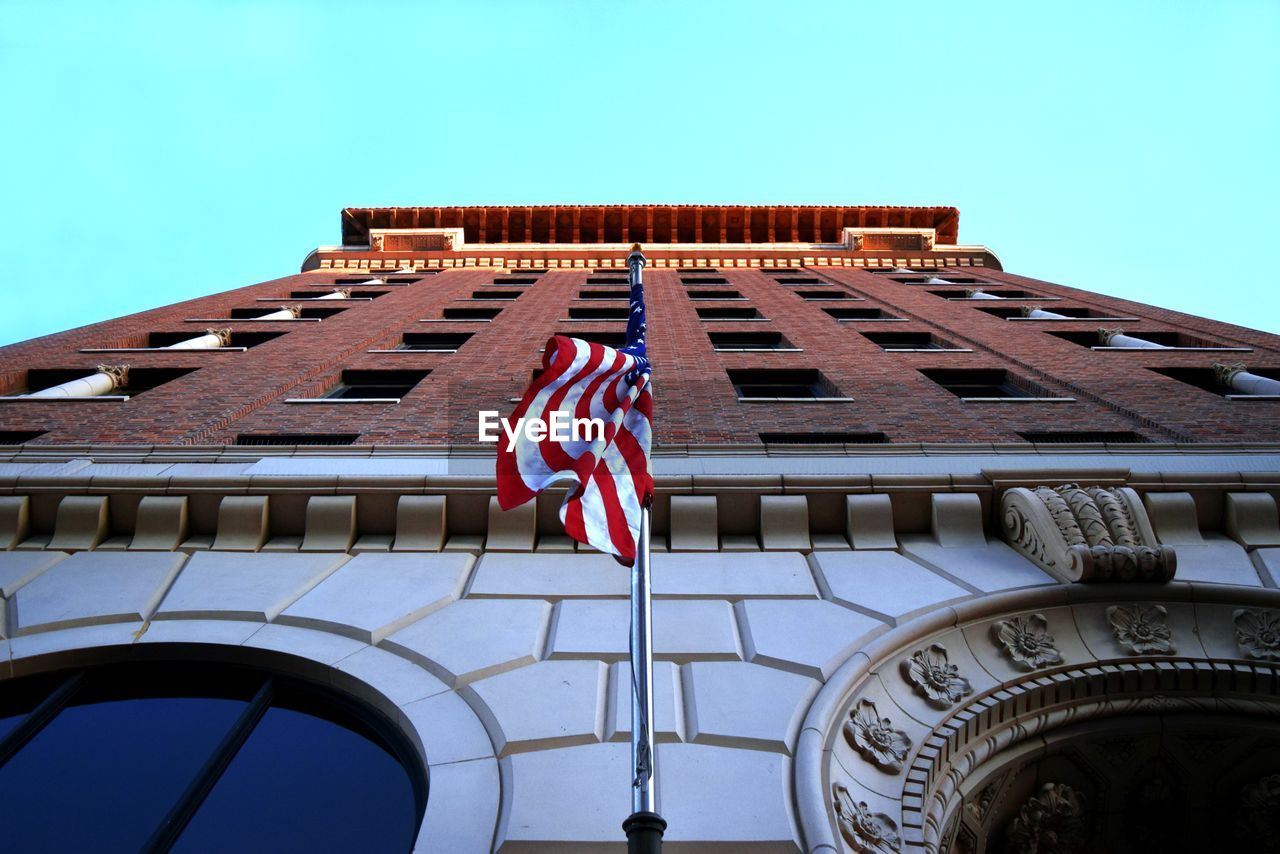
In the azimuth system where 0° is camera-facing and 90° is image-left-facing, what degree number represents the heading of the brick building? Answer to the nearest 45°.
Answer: approximately 0°

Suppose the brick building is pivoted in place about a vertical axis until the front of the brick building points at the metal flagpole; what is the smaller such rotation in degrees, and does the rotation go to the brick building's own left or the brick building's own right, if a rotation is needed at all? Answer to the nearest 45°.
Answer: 0° — it already faces it
